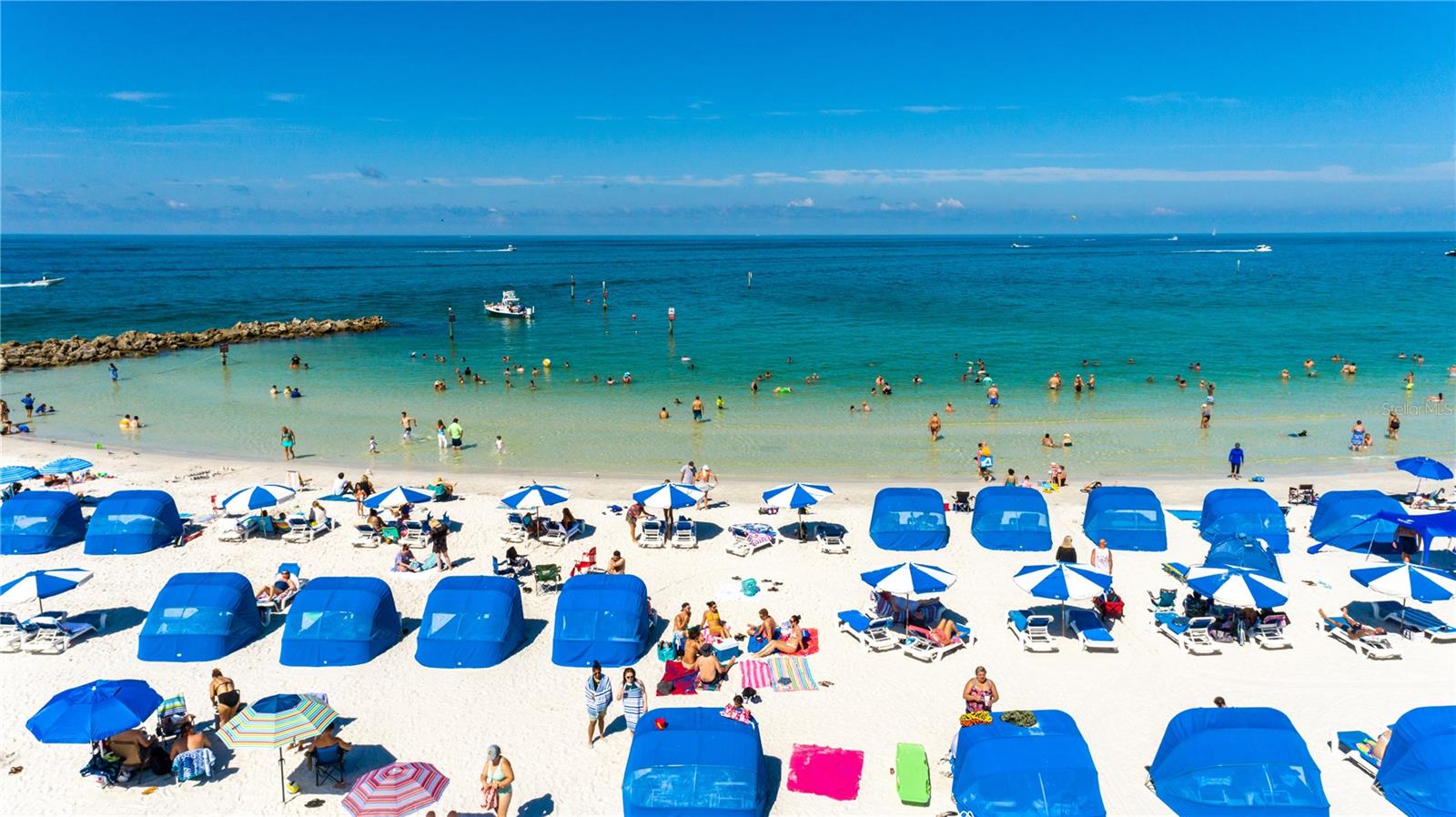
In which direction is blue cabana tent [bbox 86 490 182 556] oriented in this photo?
away from the camera

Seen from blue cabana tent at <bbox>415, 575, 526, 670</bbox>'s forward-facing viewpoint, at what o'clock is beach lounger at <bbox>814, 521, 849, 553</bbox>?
The beach lounger is roughly at 2 o'clock from the blue cabana tent.

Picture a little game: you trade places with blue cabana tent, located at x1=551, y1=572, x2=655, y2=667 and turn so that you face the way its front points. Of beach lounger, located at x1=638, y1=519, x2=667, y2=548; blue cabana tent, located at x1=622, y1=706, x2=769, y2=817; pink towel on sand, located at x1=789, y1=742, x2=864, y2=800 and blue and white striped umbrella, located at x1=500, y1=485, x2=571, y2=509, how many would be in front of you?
2

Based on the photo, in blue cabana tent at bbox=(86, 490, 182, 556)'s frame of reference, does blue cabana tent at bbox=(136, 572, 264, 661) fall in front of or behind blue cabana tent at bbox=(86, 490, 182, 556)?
behind

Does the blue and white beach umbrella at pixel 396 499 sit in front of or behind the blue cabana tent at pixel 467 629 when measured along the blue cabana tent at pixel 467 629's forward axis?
in front

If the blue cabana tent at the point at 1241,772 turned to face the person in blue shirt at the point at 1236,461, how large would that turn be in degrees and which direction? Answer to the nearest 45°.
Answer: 0° — it already faces them

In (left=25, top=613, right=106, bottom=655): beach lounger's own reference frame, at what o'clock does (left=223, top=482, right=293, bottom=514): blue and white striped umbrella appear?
The blue and white striped umbrella is roughly at 12 o'clock from the beach lounger.

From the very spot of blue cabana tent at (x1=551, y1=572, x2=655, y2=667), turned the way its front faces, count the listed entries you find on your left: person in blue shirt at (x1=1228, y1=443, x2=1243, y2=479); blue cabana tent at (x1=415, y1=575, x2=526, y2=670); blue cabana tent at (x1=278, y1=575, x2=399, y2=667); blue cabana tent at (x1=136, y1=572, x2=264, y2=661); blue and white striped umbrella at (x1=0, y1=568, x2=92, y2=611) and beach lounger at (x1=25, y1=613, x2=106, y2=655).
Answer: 5

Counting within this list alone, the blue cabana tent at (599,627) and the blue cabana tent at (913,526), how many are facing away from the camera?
2

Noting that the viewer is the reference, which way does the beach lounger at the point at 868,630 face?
facing away from the viewer and to the left of the viewer

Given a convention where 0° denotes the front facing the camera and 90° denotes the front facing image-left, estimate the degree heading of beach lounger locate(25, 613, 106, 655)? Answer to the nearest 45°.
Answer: approximately 225°

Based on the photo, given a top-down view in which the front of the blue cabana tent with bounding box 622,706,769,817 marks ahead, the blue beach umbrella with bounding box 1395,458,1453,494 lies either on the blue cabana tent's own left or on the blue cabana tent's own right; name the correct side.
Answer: on the blue cabana tent's own right

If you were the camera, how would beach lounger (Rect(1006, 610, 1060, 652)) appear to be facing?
facing away from the viewer and to the left of the viewer

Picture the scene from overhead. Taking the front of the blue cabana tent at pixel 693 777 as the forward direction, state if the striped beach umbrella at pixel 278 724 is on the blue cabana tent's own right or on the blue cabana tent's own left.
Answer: on the blue cabana tent's own left

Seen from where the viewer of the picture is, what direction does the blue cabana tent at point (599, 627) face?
facing away from the viewer

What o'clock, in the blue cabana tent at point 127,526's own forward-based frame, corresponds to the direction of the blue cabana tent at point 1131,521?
the blue cabana tent at point 1131,521 is roughly at 4 o'clock from the blue cabana tent at point 127,526.

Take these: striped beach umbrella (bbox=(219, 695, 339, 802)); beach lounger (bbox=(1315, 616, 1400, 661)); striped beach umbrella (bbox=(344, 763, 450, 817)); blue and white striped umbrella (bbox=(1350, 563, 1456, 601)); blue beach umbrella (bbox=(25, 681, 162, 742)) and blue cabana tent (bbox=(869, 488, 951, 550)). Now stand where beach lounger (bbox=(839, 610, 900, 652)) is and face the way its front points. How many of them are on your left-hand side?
3

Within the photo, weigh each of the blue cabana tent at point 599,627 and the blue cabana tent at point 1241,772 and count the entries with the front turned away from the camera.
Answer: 2

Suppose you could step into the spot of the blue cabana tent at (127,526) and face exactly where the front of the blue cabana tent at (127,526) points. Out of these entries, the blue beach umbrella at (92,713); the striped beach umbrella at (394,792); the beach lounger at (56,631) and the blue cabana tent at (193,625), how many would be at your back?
4

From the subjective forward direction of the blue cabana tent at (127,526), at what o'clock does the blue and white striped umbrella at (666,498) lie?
The blue and white striped umbrella is roughly at 4 o'clock from the blue cabana tent.

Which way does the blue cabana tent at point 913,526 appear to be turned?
away from the camera
